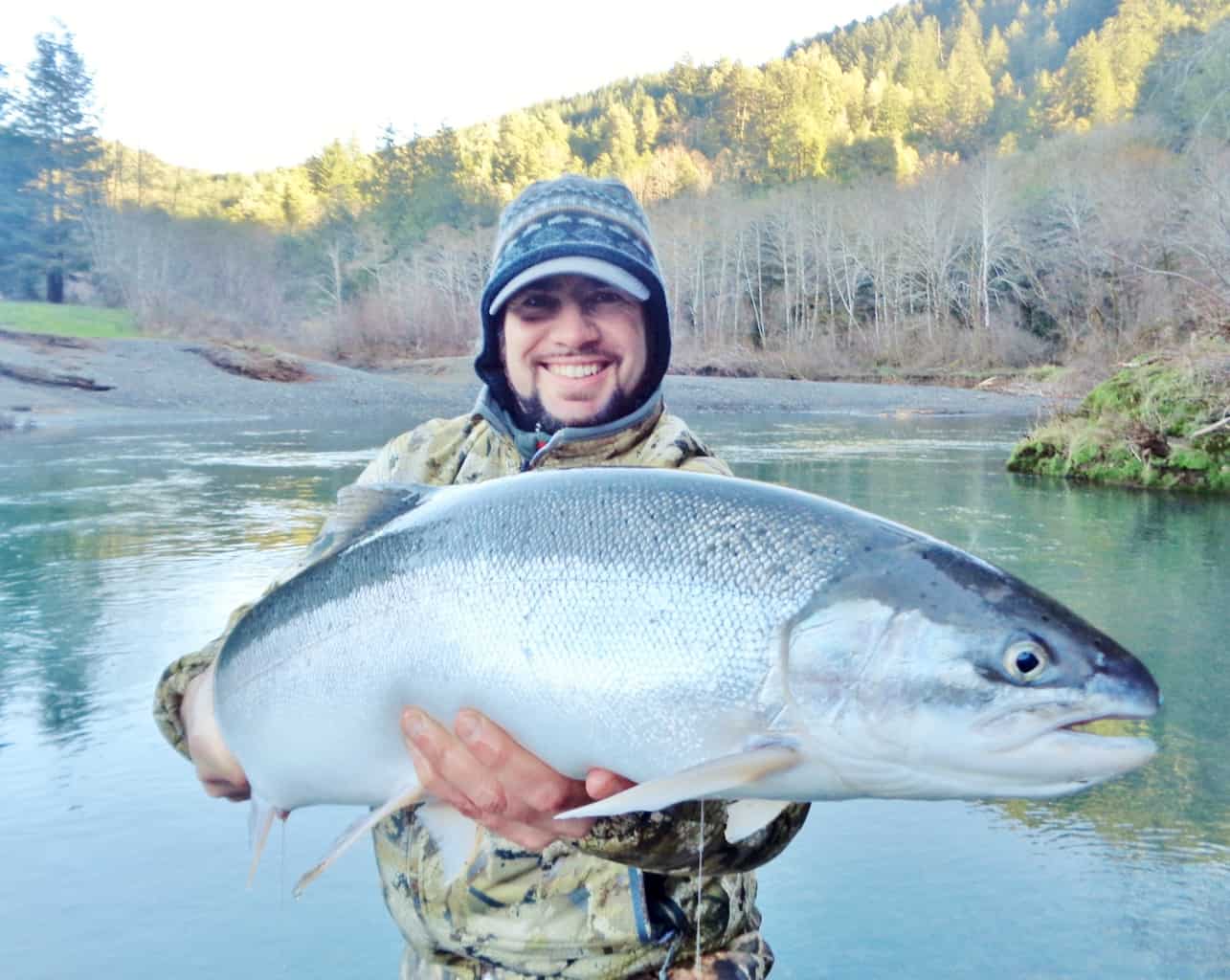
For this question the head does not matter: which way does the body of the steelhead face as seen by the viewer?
to the viewer's right

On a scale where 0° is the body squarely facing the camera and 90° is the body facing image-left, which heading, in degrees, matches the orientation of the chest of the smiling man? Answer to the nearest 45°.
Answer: approximately 0°
